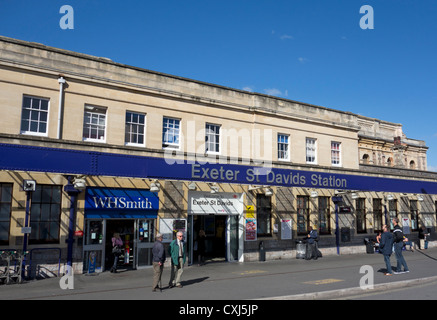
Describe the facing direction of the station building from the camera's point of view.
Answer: facing the viewer and to the right of the viewer

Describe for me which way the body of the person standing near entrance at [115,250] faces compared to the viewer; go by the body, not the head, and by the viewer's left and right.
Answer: facing away from the viewer

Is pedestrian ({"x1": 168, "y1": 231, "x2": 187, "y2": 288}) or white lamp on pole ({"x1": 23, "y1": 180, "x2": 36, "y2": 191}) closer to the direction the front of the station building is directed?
the pedestrian

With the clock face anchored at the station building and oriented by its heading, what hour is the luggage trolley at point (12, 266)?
The luggage trolley is roughly at 3 o'clock from the station building.

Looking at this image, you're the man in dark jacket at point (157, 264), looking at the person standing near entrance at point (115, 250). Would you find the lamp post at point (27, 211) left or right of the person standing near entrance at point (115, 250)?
left

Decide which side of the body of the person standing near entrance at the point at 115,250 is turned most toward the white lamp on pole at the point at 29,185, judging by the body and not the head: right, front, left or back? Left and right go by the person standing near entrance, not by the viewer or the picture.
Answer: left

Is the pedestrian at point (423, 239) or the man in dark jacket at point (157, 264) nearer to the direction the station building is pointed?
the man in dark jacket
